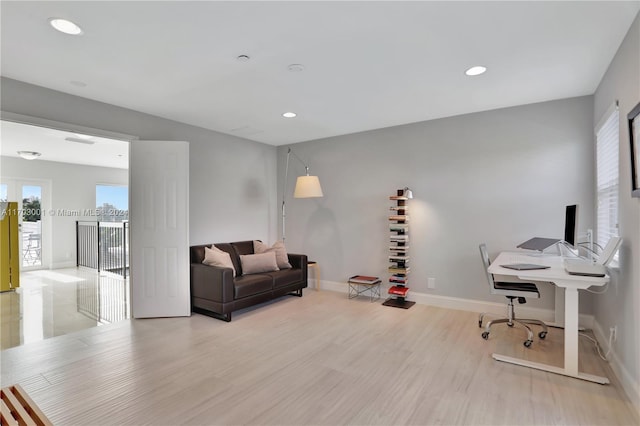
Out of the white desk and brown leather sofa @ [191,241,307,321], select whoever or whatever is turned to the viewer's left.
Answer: the white desk

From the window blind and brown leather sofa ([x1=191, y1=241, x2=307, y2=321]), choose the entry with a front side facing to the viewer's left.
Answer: the window blind

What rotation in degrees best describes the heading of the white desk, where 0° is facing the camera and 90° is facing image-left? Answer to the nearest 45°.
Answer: approximately 90°

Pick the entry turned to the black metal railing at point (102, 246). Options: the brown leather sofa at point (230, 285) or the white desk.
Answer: the white desk

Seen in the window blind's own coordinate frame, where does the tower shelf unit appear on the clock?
The tower shelf unit is roughly at 12 o'clock from the window blind.

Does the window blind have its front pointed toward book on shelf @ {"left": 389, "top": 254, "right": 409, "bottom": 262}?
yes

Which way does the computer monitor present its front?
to the viewer's left
